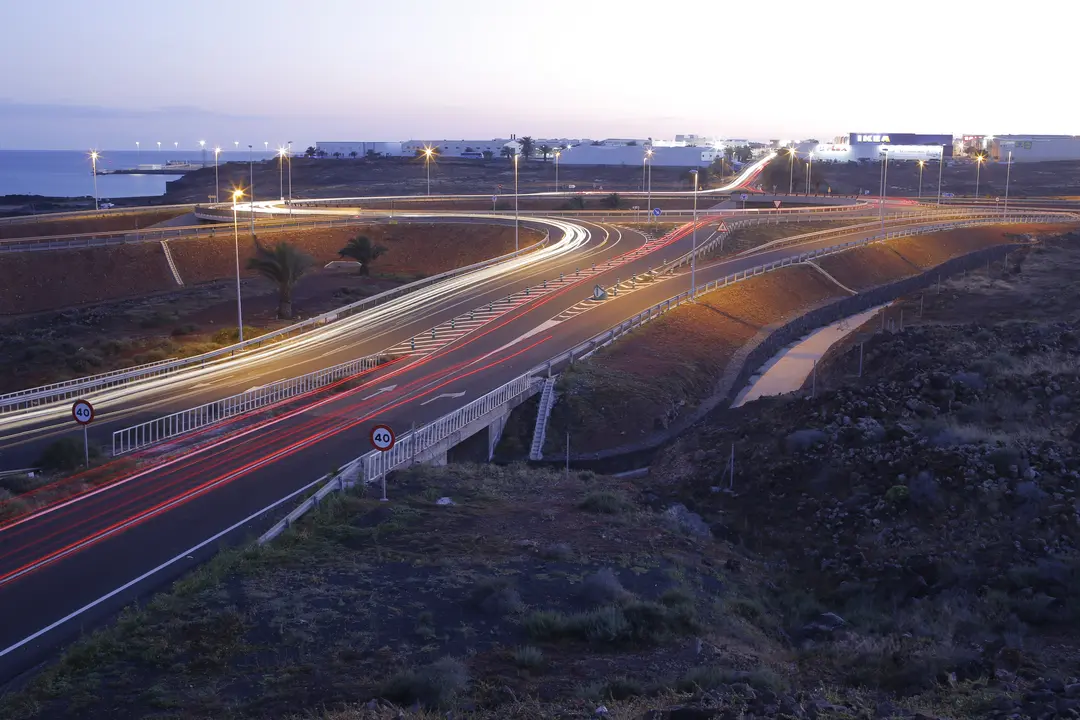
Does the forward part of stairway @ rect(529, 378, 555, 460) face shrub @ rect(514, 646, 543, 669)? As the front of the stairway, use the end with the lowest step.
yes

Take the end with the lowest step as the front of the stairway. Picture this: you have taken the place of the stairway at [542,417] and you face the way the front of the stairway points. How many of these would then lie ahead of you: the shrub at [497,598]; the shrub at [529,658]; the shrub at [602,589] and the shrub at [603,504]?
4

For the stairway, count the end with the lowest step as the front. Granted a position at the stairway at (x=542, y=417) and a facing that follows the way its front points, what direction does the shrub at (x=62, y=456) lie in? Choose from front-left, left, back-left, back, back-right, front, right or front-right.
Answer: front-right

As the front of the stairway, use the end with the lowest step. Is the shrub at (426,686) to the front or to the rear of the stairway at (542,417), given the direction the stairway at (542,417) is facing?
to the front

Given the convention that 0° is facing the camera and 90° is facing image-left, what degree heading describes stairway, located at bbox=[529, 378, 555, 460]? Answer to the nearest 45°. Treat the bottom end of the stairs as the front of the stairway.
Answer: approximately 0°

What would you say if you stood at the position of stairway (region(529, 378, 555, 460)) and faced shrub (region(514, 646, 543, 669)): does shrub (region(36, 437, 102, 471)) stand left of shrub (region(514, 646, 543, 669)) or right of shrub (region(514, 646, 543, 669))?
right

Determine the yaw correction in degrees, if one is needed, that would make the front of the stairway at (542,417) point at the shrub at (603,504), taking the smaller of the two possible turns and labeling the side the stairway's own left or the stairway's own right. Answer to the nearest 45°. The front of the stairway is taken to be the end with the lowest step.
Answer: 0° — it already faces it

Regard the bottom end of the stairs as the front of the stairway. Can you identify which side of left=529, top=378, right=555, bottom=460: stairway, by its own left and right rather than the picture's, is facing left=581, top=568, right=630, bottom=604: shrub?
front

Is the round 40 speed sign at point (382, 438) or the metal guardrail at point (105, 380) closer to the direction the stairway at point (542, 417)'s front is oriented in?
the round 40 speed sign

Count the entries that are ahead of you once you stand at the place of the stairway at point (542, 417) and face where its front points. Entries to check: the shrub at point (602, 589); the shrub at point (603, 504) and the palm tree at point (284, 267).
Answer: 2

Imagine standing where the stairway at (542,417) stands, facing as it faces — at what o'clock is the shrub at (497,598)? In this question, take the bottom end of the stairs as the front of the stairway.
The shrub is roughly at 12 o'clock from the stairway.
